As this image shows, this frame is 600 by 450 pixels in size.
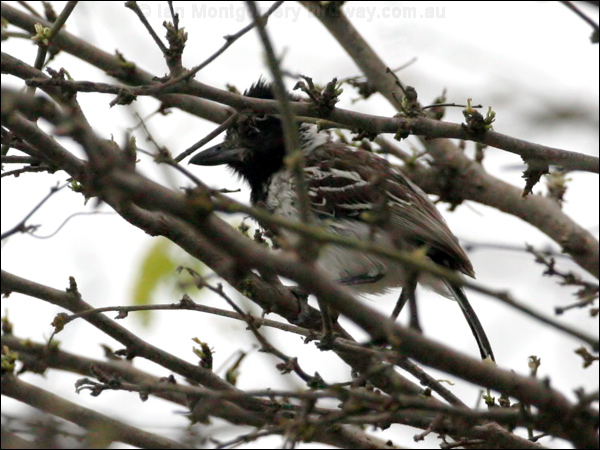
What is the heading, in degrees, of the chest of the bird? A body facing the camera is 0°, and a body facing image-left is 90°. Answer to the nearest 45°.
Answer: approximately 90°
